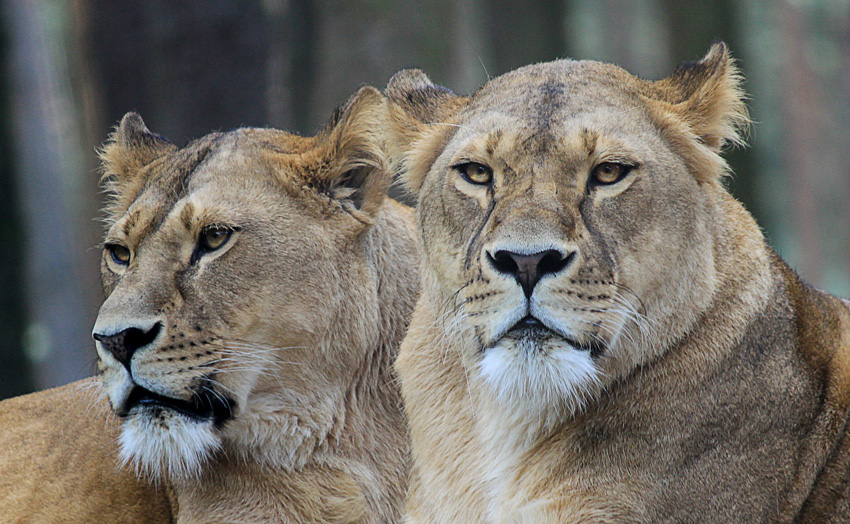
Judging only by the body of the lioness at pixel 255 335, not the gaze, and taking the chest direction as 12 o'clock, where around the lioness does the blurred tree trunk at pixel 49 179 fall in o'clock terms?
The blurred tree trunk is roughly at 4 o'clock from the lioness.

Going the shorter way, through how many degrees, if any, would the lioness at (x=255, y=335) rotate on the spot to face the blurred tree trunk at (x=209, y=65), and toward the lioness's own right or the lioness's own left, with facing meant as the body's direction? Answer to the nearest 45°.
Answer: approximately 135° to the lioness's own right

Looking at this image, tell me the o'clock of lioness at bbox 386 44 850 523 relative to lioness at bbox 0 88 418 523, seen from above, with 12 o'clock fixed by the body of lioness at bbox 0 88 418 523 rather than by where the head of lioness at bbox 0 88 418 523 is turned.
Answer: lioness at bbox 386 44 850 523 is roughly at 9 o'clock from lioness at bbox 0 88 418 523.

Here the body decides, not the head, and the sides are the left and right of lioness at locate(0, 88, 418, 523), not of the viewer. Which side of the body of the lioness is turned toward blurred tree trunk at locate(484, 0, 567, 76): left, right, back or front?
back
